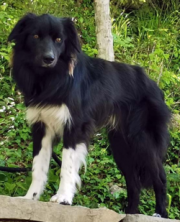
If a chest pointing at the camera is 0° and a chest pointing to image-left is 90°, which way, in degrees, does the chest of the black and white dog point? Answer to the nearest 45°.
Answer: approximately 45°

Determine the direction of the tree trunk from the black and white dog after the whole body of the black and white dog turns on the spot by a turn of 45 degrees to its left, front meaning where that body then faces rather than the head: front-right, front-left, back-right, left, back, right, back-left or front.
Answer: back
